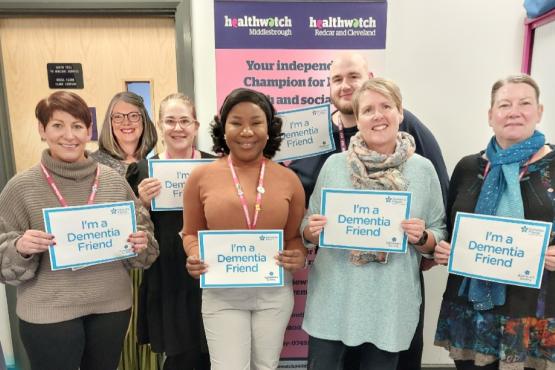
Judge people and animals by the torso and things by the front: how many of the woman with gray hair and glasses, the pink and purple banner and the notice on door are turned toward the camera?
3

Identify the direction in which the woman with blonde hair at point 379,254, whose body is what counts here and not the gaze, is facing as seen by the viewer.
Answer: toward the camera

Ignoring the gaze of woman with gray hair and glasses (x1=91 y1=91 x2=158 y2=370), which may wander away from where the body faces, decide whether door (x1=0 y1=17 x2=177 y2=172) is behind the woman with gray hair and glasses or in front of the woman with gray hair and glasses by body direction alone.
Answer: behind

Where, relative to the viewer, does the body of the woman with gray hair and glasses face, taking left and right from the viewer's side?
facing the viewer

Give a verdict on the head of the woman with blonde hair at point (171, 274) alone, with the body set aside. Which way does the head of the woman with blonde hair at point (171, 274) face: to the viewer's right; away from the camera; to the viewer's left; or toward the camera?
toward the camera

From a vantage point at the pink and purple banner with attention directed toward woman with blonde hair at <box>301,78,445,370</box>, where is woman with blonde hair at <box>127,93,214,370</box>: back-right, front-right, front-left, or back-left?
front-right

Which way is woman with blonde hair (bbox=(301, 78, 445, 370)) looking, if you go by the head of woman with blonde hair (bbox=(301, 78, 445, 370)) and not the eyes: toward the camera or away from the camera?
toward the camera

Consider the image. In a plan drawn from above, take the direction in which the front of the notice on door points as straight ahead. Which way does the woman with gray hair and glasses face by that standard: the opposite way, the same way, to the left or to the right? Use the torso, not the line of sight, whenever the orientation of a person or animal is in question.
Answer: the same way

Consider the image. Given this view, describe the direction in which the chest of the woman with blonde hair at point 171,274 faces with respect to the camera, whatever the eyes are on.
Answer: toward the camera

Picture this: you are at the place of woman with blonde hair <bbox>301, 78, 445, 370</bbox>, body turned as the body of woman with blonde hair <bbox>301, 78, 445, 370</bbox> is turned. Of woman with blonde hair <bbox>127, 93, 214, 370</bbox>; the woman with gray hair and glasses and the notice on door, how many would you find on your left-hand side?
0

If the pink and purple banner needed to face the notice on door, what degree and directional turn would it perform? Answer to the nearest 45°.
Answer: approximately 90° to its right
